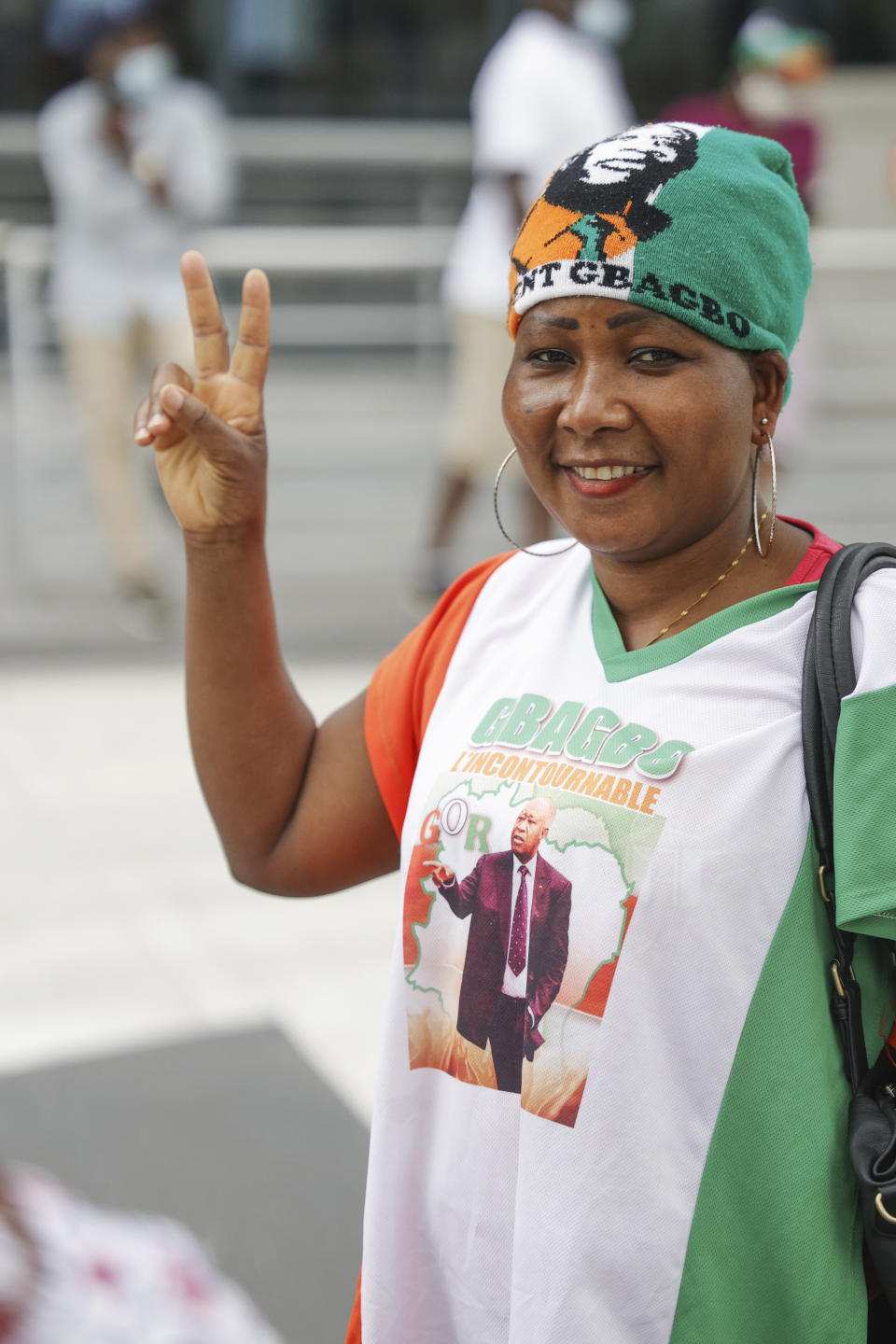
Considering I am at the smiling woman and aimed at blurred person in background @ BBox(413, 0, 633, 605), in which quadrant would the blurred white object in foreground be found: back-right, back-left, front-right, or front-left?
back-left

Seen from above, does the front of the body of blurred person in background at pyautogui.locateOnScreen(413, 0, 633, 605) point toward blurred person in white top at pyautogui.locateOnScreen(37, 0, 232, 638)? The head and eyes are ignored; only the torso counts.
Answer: no

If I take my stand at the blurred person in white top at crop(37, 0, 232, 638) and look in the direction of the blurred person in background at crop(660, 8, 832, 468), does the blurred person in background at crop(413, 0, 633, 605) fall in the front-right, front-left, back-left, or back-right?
front-right

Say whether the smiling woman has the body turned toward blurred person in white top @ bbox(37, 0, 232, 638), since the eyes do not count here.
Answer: no

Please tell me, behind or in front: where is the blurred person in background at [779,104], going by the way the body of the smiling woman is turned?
behind

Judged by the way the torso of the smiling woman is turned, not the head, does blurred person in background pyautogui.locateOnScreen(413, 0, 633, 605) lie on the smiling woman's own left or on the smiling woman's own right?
on the smiling woman's own right

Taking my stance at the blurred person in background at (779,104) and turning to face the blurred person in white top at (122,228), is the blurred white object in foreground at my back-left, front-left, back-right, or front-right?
front-left

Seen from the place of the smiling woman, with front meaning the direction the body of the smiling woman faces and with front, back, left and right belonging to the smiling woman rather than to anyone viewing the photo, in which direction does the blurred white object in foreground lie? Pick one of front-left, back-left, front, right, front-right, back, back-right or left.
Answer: front

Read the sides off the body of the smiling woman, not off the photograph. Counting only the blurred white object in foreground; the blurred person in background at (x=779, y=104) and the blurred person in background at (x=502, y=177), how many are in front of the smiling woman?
1

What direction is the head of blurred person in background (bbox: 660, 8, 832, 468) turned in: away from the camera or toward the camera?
toward the camera

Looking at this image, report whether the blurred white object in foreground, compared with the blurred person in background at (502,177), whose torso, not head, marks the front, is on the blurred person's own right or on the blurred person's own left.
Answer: on the blurred person's own right

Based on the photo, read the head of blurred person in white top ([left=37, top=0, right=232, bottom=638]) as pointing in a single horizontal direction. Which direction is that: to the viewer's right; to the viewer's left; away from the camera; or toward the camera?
toward the camera

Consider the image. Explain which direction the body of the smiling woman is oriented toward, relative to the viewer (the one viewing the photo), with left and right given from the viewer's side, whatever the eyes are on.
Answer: facing the viewer and to the left of the viewer
